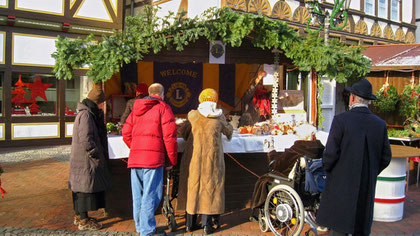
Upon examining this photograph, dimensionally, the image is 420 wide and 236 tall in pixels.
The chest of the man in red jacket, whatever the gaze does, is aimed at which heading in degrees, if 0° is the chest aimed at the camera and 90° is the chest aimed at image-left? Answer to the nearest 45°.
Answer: approximately 225°

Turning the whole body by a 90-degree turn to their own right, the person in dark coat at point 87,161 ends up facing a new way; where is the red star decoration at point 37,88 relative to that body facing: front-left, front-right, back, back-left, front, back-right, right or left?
back

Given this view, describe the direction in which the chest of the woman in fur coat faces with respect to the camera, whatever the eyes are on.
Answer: away from the camera

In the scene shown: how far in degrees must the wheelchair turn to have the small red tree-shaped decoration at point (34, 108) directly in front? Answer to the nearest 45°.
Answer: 0° — it already faces it

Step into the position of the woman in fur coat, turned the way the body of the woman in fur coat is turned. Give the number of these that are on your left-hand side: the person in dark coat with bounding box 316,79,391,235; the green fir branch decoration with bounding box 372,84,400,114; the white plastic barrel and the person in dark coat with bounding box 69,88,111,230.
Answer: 1

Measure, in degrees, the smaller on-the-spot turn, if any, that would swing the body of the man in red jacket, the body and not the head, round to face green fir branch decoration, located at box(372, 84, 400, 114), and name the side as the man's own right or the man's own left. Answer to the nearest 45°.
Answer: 0° — they already face it

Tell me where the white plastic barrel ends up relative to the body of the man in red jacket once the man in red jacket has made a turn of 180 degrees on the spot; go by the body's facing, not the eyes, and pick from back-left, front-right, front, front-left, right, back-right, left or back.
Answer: back-left

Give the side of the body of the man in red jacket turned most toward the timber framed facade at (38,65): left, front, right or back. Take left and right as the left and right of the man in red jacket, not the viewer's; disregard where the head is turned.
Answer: left

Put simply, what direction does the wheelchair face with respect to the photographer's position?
facing away from the viewer and to the left of the viewer

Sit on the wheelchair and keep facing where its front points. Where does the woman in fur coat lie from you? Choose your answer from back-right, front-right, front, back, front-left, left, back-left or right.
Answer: front-left
